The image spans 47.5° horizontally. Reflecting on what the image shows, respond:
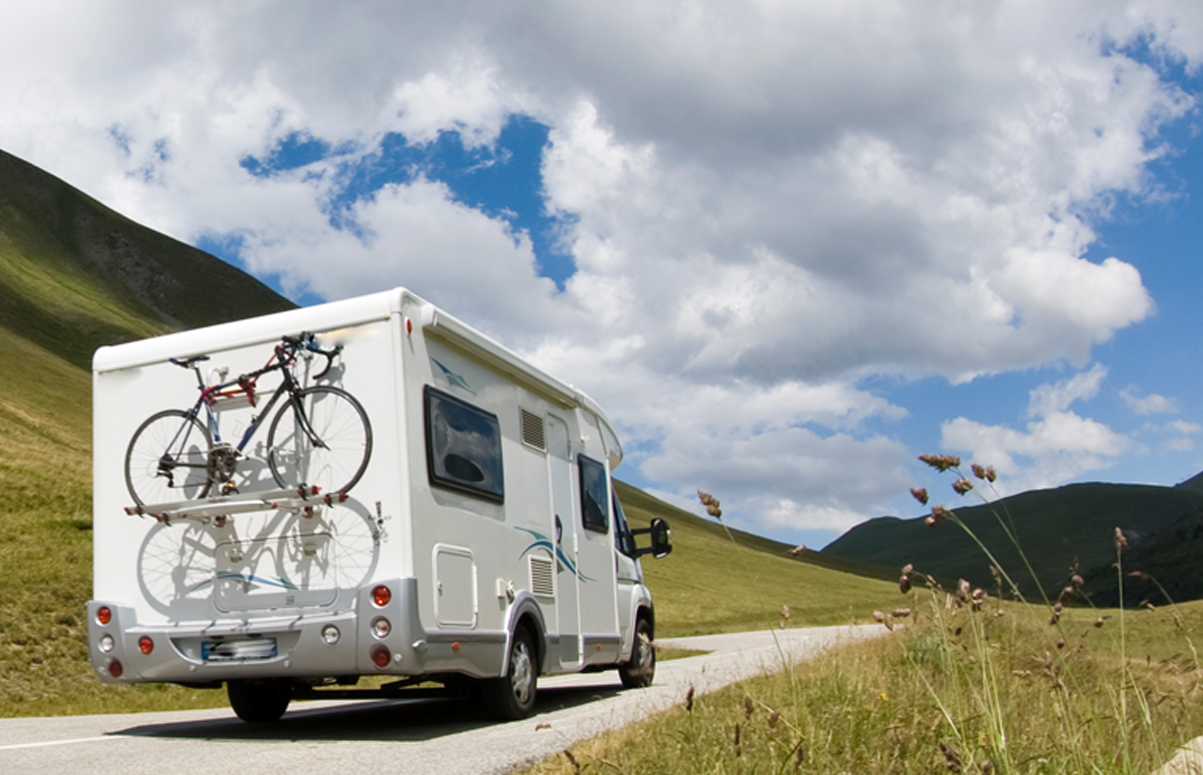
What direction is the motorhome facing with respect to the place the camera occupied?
facing away from the viewer and to the right of the viewer

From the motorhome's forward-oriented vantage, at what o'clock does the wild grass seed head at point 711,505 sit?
The wild grass seed head is roughly at 4 o'clock from the motorhome.
